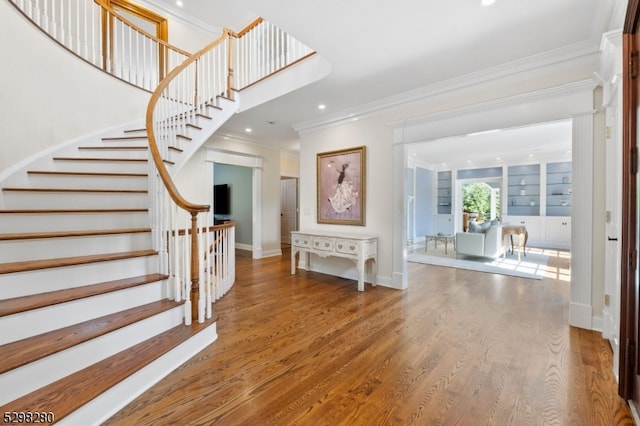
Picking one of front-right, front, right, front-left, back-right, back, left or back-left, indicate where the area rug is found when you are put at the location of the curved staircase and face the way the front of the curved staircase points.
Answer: front-left

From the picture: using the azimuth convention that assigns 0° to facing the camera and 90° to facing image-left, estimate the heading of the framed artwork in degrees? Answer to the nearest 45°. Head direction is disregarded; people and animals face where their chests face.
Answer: approximately 45°
